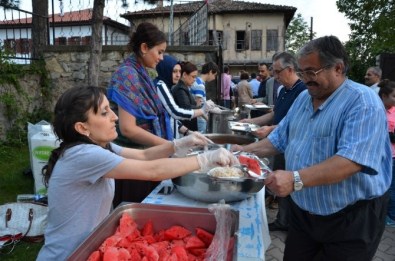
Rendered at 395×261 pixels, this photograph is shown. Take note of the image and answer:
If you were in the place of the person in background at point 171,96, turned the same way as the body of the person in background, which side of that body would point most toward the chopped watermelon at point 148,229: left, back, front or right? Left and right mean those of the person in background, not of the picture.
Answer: right

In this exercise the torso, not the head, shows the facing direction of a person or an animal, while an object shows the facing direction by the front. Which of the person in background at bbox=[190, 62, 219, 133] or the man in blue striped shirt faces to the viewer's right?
the person in background

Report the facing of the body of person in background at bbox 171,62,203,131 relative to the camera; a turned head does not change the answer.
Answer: to the viewer's right

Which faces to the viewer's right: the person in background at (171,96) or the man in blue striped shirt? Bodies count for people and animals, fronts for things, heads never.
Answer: the person in background

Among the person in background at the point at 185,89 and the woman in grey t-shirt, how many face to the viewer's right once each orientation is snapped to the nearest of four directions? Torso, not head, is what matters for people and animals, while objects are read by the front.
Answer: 2

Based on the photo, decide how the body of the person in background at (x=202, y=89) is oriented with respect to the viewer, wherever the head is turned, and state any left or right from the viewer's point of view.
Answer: facing to the right of the viewer

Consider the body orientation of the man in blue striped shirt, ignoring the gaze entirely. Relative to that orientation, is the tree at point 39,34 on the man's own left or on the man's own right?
on the man's own right

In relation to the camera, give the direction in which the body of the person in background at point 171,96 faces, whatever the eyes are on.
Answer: to the viewer's right

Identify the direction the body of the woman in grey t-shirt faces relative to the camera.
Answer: to the viewer's right
